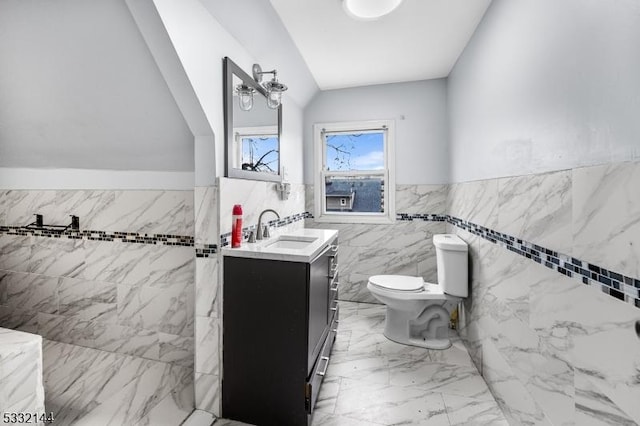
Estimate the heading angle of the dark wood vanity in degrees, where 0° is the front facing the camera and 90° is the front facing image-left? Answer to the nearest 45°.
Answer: approximately 270°

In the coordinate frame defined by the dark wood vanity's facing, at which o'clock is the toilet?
The toilet is roughly at 11 o'clock from the dark wood vanity.

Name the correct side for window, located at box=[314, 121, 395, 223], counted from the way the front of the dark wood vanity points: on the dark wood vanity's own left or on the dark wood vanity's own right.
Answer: on the dark wood vanity's own left
